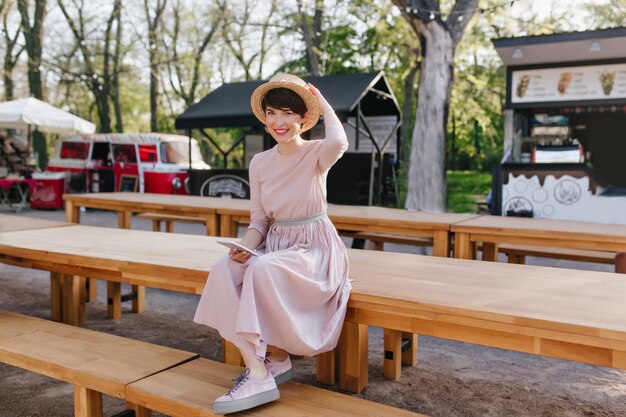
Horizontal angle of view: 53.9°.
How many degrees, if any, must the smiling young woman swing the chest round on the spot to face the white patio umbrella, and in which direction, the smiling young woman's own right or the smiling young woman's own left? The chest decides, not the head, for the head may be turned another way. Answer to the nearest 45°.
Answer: approximately 90° to the smiling young woman's own right

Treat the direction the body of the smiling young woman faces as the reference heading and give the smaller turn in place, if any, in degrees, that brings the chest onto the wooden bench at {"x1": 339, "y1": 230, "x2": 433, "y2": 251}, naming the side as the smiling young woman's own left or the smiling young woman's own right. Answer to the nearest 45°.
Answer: approximately 135° to the smiling young woman's own right

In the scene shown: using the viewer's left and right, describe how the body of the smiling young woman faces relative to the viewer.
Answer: facing the viewer and to the left of the viewer

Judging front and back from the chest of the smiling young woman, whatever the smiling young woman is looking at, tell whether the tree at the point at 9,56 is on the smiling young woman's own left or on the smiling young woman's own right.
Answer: on the smiling young woman's own right

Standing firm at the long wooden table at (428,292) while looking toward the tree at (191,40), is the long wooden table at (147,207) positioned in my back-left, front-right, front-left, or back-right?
front-left

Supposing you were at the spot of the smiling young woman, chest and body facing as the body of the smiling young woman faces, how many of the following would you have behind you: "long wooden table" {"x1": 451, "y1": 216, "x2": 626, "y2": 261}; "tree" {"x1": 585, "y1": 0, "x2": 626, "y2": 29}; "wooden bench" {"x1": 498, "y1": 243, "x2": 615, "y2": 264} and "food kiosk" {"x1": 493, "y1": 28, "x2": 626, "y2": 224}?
4

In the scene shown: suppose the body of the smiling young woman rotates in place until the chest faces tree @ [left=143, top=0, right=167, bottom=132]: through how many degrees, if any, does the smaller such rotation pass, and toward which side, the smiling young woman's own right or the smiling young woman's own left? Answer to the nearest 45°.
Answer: approximately 135° to the smiling young woman's own right

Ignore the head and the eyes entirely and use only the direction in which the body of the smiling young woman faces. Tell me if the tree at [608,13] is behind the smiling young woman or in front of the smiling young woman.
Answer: behind

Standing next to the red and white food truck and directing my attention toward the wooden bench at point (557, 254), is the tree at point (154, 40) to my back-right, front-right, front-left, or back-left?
back-left

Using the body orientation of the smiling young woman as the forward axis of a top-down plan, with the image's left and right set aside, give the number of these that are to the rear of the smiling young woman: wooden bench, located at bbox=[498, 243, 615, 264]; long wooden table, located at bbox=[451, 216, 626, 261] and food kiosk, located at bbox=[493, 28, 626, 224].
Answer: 3

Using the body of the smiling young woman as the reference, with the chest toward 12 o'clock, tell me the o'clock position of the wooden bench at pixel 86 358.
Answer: The wooden bench is roughly at 2 o'clock from the smiling young woman.
